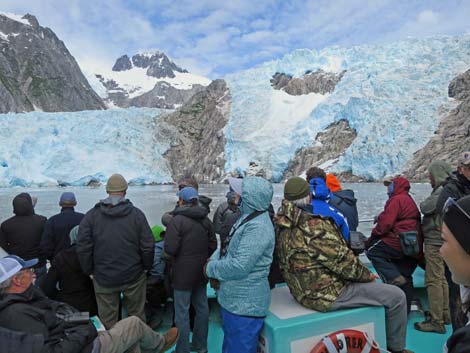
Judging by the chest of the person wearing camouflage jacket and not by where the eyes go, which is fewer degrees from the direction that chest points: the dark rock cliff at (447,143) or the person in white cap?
the dark rock cliff

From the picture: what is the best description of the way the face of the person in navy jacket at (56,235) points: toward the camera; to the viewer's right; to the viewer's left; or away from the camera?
away from the camera

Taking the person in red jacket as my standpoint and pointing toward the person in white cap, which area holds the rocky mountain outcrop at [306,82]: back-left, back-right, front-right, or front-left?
back-right

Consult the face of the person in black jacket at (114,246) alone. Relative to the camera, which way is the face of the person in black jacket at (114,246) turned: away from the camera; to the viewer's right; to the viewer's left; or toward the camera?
away from the camera

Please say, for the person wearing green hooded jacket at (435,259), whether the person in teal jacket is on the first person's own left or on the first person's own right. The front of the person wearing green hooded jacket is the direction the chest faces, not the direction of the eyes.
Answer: on the first person's own left

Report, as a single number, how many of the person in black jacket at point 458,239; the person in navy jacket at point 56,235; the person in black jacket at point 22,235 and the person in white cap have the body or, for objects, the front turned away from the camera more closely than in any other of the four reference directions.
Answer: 2

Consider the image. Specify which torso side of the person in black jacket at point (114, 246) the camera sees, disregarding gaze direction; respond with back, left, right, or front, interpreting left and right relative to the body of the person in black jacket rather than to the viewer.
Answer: back

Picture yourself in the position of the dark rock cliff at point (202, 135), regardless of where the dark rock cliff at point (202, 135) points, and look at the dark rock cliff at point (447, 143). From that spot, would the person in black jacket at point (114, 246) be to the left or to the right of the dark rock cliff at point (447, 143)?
right

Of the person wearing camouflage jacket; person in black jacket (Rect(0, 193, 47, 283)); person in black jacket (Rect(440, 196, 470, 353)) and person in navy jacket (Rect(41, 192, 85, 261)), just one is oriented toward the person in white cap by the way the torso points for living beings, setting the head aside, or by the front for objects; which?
person in black jacket (Rect(440, 196, 470, 353))

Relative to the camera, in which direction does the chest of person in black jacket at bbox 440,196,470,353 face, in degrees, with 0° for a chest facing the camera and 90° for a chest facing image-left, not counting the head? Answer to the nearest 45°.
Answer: approximately 90°

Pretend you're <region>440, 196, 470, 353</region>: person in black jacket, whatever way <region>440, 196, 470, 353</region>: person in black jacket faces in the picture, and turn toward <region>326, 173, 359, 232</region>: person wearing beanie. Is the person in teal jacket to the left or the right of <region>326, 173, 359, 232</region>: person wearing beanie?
left

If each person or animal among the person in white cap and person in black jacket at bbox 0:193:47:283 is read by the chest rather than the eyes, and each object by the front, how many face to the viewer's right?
1

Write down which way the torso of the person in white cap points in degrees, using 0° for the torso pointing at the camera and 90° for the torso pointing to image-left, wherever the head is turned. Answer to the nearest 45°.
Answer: approximately 270°

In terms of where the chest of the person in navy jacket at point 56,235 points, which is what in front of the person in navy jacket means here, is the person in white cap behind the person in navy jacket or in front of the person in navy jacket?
behind
